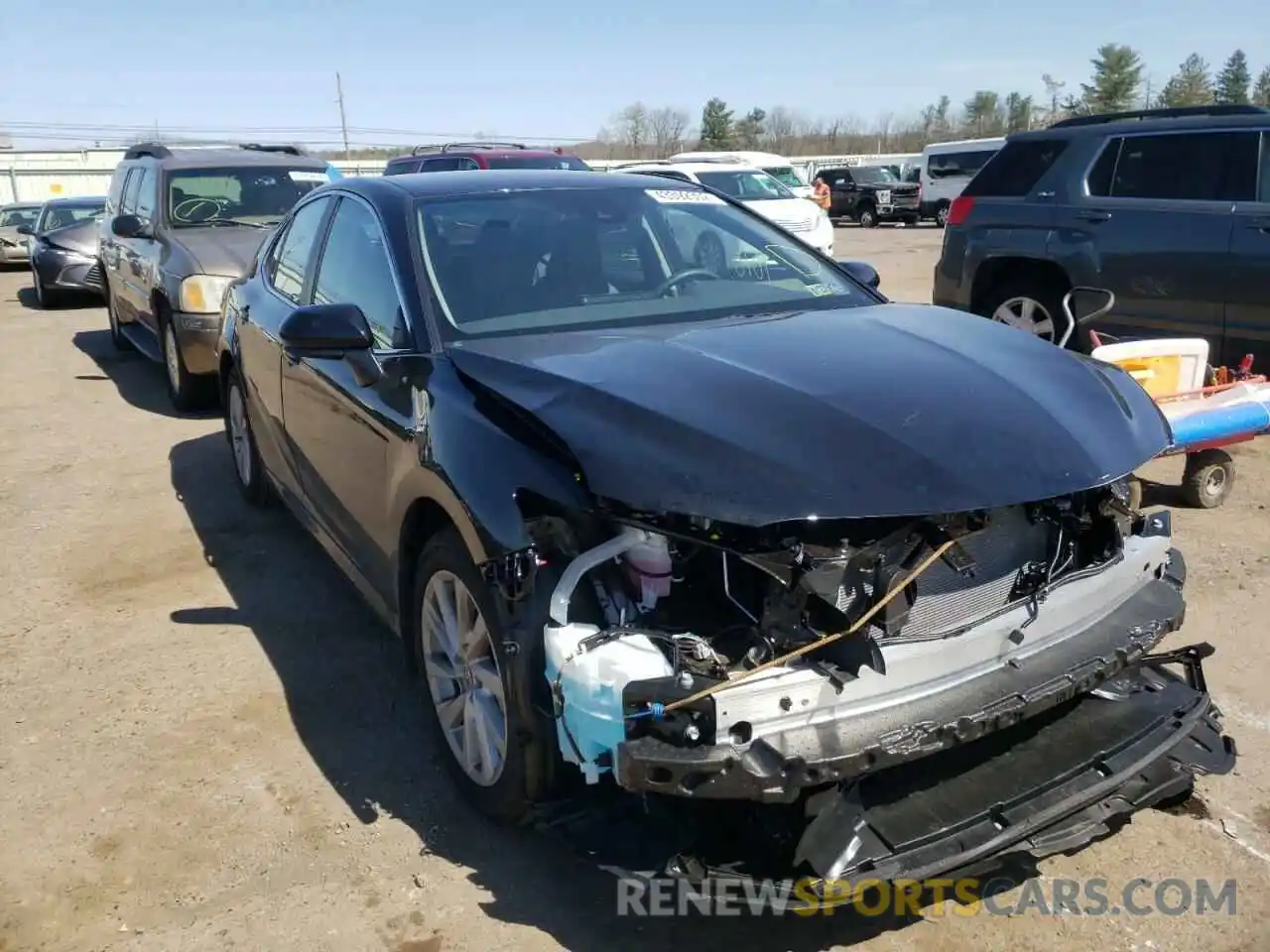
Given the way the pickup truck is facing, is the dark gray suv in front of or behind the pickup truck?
in front

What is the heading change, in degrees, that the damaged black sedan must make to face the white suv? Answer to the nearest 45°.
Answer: approximately 135° to its left

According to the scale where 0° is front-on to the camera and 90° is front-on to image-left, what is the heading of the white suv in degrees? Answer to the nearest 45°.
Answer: approximately 315°

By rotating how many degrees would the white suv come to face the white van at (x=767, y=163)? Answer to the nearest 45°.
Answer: approximately 135° to its left
